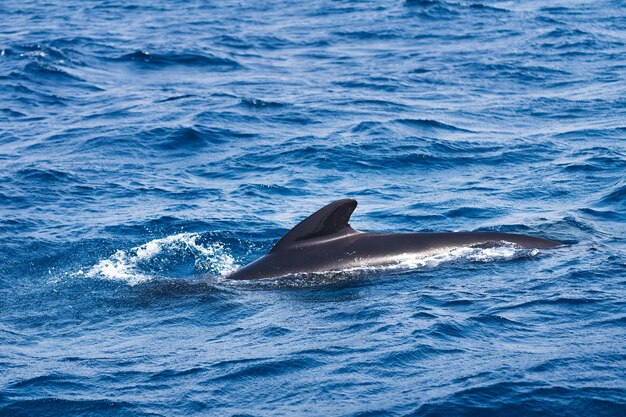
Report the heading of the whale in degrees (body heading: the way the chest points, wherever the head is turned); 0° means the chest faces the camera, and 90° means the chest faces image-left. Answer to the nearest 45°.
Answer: approximately 90°
